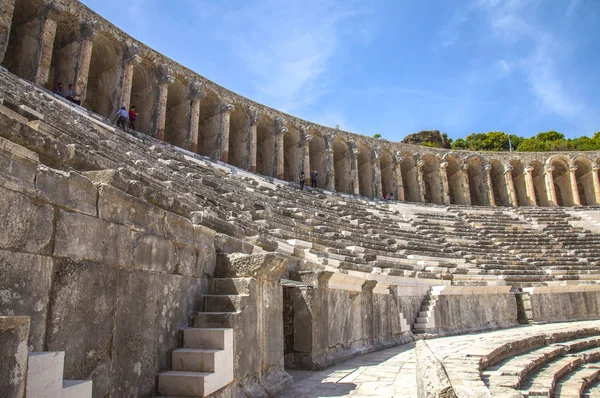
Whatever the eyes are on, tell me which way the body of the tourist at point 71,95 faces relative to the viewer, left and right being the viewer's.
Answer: facing the viewer and to the right of the viewer

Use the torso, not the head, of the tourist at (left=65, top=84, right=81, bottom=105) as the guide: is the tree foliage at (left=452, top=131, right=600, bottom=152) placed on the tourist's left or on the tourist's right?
on the tourist's left

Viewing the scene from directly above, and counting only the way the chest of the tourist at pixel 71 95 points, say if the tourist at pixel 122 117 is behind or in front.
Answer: in front
